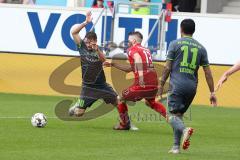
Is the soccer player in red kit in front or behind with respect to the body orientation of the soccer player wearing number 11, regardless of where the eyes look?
in front

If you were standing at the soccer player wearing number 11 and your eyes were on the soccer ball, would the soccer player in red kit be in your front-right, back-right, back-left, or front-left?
front-right

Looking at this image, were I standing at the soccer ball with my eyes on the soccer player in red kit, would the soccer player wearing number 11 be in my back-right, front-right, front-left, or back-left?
front-right
